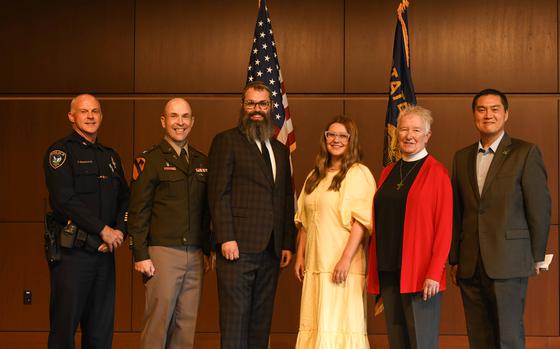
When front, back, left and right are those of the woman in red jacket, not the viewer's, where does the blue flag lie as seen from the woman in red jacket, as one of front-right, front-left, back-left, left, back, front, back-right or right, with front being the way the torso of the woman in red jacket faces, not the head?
back-right

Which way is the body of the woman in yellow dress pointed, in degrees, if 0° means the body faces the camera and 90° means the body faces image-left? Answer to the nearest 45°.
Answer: approximately 45°

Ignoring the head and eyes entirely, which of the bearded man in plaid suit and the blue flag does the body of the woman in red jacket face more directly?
the bearded man in plaid suit

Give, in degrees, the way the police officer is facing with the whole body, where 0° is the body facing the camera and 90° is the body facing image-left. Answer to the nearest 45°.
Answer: approximately 315°

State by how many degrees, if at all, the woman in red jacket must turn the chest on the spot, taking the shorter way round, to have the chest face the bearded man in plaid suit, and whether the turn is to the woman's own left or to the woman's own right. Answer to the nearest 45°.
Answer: approximately 45° to the woman's own right
